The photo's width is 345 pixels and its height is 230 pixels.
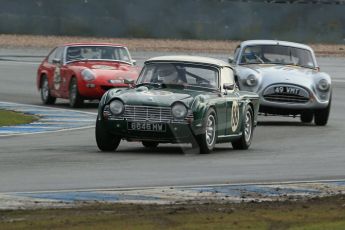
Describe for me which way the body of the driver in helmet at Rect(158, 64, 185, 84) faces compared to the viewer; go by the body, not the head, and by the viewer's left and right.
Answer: facing the viewer and to the left of the viewer

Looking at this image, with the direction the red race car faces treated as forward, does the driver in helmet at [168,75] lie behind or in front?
in front

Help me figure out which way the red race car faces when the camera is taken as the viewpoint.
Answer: facing the viewer and to the right of the viewer

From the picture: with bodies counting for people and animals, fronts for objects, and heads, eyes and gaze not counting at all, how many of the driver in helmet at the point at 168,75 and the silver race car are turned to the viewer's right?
0

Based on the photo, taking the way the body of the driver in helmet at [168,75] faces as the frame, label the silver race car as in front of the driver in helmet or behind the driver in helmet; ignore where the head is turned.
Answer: behind

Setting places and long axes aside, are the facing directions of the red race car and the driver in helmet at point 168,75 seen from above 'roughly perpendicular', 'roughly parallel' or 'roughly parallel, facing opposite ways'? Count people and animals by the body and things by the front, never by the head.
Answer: roughly perpendicular

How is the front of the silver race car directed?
toward the camera
